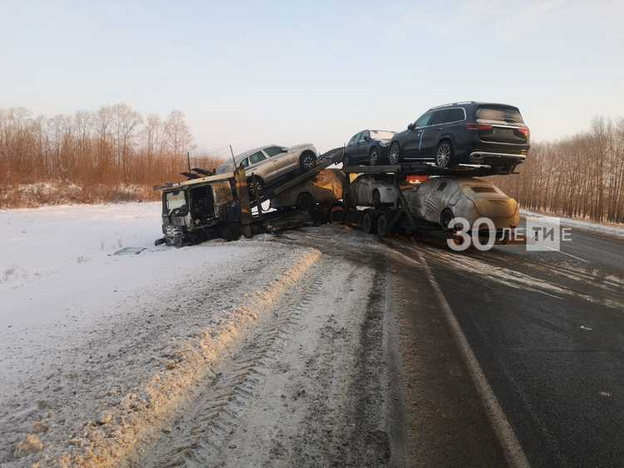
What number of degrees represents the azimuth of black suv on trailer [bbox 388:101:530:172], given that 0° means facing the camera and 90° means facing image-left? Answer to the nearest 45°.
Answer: approximately 135°
